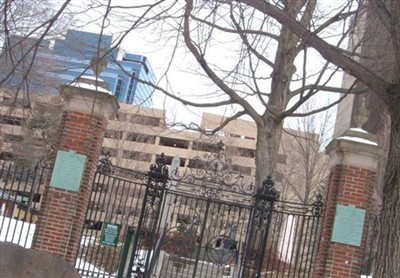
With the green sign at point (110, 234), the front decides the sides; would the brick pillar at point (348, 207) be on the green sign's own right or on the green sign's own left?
on the green sign's own left

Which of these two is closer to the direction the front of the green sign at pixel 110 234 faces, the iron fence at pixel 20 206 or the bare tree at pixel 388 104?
the bare tree

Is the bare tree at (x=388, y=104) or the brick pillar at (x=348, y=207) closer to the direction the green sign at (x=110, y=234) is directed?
the bare tree

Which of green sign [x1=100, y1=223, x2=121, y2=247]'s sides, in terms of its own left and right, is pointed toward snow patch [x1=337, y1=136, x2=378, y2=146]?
left

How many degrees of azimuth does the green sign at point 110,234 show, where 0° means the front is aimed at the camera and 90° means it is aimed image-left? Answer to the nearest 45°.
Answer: approximately 0°

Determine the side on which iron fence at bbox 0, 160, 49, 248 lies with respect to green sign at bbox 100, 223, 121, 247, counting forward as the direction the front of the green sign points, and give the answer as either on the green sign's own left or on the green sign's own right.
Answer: on the green sign's own right
